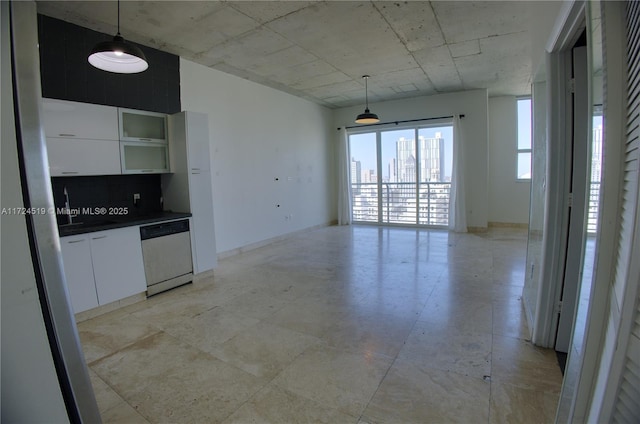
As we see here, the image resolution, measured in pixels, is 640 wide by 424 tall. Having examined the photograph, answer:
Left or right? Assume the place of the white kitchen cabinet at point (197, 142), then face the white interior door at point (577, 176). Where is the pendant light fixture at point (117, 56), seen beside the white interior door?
right

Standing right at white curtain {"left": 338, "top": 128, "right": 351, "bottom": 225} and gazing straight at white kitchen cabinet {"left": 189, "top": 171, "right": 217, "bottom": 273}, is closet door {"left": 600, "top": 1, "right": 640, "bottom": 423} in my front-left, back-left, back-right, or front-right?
front-left

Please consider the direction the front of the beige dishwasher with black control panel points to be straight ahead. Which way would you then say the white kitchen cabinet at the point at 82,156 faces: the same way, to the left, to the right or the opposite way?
the same way

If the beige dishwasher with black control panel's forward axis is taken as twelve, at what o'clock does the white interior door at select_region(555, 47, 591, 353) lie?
The white interior door is roughly at 12 o'clock from the beige dishwasher with black control panel.

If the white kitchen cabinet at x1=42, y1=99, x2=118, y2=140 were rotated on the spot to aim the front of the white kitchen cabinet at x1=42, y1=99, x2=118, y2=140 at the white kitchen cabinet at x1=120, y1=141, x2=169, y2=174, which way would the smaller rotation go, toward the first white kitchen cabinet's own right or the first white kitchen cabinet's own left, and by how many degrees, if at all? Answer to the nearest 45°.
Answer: approximately 90° to the first white kitchen cabinet's own left

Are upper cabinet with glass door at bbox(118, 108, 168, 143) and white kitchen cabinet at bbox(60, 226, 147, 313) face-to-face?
no

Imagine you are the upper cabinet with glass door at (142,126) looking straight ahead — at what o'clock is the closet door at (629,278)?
The closet door is roughly at 1 o'clock from the upper cabinet with glass door.

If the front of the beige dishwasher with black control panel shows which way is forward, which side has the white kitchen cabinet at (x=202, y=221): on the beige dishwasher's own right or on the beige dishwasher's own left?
on the beige dishwasher's own left

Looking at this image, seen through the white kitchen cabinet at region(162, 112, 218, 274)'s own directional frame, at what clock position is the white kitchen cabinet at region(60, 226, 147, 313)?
the white kitchen cabinet at region(60, 226, 147, 313) is roughly at 3 o'clock from the white kitchen cabinet at region(162, 112, 218, 274).

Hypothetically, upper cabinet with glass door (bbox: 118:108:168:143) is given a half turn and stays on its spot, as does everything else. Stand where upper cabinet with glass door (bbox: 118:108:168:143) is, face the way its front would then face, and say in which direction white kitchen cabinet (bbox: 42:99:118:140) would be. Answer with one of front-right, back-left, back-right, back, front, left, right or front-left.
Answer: left

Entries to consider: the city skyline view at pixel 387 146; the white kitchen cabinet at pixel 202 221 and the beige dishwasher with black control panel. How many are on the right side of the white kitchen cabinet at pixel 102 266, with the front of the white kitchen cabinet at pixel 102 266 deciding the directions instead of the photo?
0

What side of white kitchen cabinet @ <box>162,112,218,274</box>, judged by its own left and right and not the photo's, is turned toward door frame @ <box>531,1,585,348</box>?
front

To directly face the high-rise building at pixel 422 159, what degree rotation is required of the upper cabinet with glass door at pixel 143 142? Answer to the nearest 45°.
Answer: approximately 45° to its left

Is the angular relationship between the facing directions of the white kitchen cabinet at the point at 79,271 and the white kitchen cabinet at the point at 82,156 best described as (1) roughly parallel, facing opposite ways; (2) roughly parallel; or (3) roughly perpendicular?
roughly parallel

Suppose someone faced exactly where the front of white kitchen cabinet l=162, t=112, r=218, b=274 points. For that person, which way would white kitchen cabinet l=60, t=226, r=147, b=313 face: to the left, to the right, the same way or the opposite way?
the same way

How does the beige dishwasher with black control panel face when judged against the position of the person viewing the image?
facing the viewer and to the right of the viewer

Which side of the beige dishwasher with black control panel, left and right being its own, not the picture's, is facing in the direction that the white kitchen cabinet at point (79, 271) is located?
right

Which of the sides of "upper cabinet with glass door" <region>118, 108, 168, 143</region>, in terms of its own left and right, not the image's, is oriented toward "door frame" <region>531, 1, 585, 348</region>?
front

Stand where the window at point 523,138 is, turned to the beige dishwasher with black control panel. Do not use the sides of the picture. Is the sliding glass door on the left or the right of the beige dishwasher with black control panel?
right

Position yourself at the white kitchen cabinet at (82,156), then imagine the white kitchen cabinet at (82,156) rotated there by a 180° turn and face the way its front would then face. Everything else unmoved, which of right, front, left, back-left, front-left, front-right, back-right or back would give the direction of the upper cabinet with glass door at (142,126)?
right

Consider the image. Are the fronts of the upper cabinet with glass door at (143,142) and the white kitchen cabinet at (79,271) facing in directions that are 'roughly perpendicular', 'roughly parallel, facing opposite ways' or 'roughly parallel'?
roughly parallel

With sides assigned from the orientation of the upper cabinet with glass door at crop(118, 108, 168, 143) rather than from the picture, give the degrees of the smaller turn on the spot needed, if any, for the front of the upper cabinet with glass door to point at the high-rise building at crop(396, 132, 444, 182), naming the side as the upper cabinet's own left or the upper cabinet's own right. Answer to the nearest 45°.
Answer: approximately 45° to the upper cabinet's own left

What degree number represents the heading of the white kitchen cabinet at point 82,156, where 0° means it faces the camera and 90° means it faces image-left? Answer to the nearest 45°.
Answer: approximately 315°

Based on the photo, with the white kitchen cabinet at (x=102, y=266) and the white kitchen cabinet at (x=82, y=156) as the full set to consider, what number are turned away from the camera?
0
